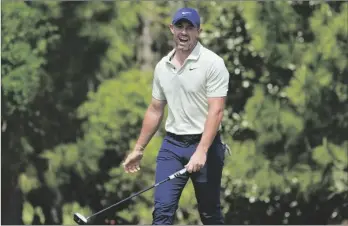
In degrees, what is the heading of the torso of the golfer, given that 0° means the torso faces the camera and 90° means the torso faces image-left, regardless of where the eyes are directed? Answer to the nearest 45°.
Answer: approximately 45°
